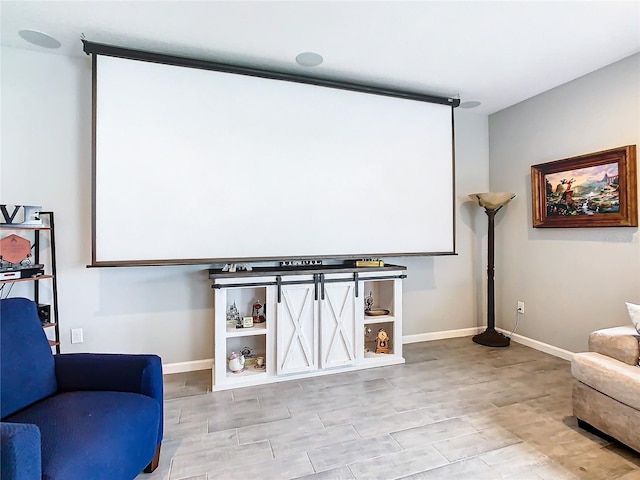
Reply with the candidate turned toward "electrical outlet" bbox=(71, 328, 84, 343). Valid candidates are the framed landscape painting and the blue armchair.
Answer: the framed landscape painting

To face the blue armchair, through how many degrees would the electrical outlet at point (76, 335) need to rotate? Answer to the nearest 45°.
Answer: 0° — it already faces it

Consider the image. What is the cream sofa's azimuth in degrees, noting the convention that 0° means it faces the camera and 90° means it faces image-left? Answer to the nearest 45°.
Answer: approximately 45°

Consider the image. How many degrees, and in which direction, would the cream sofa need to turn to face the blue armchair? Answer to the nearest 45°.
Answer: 0° — it already faces it

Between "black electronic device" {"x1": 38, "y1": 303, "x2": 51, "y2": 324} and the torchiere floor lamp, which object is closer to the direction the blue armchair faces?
the torchiere floor lamp

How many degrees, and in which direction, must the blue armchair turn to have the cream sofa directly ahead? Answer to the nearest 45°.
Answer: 0° — it already faces it

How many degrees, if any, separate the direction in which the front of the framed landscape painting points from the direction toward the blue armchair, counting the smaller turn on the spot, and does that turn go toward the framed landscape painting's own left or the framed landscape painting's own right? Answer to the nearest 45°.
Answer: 0° — it already faces it

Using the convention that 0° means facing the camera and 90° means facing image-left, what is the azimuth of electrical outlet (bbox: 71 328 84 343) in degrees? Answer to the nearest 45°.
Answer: approximately 0°
